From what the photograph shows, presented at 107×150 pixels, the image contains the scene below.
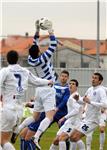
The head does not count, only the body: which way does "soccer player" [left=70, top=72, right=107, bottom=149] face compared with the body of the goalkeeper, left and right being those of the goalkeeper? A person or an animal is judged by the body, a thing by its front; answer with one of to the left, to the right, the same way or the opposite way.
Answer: the opposite way
